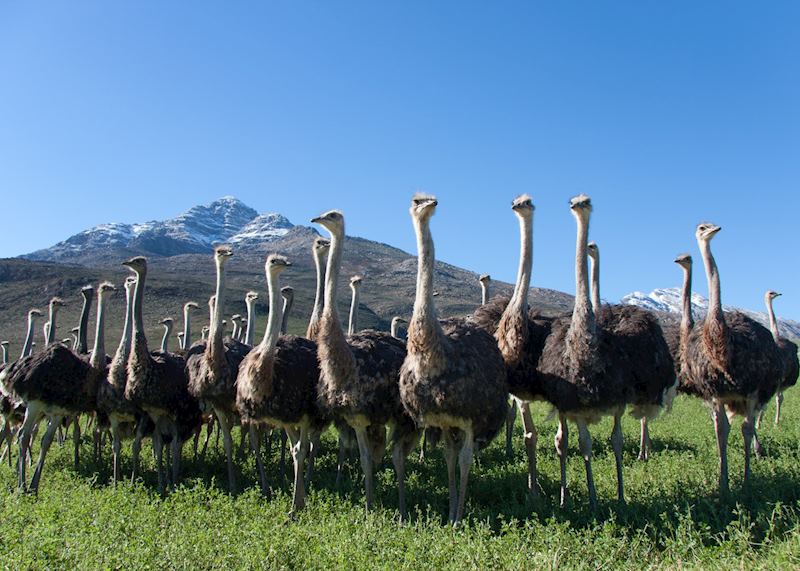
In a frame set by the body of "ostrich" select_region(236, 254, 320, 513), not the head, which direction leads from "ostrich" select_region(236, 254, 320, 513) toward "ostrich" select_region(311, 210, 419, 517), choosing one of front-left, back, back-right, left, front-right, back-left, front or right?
left

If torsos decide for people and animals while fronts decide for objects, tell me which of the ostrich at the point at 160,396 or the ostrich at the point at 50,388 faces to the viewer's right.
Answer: the ostrich at the point at 50,388

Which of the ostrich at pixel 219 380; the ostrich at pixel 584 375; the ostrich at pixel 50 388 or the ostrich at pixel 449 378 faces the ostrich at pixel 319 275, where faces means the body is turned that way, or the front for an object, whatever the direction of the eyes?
the ostrich at pixel 50 388

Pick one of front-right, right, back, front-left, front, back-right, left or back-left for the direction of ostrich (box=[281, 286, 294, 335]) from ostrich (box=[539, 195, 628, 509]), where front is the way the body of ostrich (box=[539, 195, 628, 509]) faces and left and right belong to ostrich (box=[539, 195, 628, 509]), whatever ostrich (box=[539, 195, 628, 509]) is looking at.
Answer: back-right

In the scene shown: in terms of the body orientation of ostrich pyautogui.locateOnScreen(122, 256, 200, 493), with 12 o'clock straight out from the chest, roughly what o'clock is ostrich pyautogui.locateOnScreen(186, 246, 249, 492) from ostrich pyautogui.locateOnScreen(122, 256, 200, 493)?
ostrich pyautogui.locateOnScreen(186, 246, 249, 492) is roughly at 9 o'clock from ostrich pyautogui.locateOnScreen(122, 256, 200, 493).

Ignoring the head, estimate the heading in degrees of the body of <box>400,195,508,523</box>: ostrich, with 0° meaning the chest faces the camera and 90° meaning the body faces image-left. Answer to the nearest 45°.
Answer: approximately 45°

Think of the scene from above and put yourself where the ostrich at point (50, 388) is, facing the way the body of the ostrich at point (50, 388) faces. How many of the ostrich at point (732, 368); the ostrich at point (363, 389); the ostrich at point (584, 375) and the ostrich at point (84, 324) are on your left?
1

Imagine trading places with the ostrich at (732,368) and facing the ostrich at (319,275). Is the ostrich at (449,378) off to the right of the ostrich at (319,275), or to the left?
left

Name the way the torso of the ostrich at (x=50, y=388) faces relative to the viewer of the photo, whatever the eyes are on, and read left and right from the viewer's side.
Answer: facing to the right of the viewer
